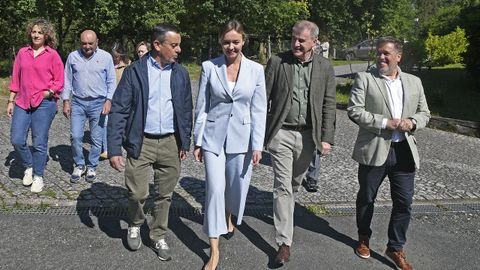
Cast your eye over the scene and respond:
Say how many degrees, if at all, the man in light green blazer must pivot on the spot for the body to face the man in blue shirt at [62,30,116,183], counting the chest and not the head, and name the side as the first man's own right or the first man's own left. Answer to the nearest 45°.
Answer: approximately 90° to the first man's own right

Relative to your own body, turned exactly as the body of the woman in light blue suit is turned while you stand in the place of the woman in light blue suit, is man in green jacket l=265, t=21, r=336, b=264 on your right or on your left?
on your left

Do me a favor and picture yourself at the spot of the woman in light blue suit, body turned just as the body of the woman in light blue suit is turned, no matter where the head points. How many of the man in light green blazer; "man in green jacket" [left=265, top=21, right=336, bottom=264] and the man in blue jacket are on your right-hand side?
1

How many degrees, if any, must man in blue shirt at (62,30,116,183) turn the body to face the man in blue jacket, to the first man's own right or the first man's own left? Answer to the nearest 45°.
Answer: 0° — they already face them

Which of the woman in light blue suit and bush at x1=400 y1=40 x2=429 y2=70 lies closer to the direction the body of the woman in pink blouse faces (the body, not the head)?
the woman in light blue suit

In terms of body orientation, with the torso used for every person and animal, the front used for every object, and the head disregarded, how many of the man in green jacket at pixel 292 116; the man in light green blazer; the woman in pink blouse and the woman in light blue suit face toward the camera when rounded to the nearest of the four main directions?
4

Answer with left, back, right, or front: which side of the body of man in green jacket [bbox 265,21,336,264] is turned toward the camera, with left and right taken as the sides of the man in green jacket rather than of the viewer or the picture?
front

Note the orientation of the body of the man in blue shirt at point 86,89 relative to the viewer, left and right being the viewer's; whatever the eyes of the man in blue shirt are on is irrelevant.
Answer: facing the viewer

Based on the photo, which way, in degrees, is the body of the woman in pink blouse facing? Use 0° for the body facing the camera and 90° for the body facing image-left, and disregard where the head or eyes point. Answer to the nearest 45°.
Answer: approximately 0°

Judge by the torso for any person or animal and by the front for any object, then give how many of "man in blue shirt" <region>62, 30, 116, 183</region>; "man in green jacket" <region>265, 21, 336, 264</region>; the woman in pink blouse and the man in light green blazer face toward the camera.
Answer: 4

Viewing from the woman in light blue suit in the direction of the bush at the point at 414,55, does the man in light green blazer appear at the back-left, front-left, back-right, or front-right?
front-right

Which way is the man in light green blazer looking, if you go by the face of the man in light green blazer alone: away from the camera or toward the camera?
toward the camera

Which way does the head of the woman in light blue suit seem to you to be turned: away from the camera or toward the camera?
toward the camera

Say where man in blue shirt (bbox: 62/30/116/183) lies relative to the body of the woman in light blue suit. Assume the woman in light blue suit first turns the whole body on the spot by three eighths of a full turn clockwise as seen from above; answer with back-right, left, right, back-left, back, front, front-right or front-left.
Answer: front

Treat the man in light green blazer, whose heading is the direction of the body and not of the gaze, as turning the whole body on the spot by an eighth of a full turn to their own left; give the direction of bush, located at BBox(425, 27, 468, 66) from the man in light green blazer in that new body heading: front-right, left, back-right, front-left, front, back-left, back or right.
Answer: back-left

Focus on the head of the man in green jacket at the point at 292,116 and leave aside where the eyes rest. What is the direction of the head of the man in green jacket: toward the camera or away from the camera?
toward the camera

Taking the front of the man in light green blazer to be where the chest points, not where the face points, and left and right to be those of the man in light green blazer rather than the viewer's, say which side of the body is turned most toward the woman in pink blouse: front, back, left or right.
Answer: right

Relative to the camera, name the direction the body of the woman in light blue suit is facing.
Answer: toward the camera
